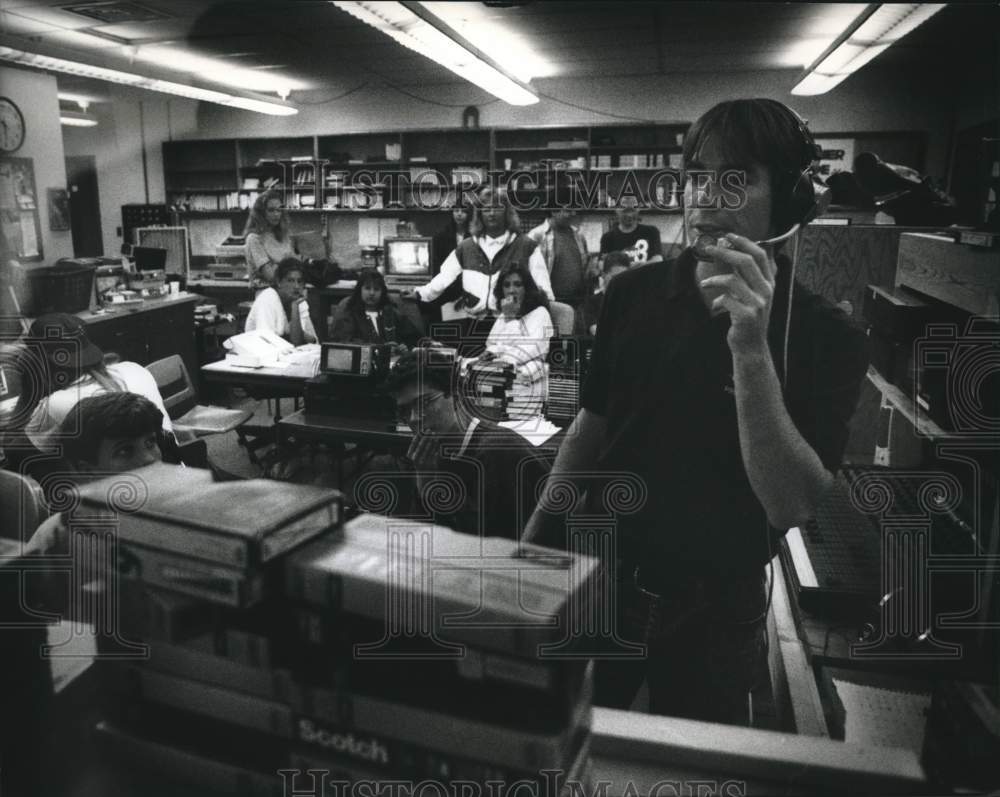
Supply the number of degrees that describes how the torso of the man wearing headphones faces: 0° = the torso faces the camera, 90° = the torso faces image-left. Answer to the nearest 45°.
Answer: approximately 45°

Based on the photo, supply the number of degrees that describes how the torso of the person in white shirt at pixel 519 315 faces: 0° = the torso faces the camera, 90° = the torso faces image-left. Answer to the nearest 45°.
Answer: approximately 45°

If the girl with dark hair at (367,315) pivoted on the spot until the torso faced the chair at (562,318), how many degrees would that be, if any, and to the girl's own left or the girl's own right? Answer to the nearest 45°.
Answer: approximately 45° to the girl's own left

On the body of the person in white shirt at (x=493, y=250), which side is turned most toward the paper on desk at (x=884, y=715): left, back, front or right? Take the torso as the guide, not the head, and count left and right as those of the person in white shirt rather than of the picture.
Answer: front

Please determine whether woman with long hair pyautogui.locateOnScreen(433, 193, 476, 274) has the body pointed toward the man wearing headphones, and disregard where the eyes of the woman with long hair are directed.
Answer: yes

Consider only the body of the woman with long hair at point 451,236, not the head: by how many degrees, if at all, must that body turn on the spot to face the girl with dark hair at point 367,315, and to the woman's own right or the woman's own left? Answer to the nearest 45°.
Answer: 0° — they already face them

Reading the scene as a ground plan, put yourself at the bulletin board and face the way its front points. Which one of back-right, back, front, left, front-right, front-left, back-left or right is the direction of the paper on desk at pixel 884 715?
front-right

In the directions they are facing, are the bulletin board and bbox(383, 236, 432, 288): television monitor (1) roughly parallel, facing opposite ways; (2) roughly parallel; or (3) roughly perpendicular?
roughly perpendicular
